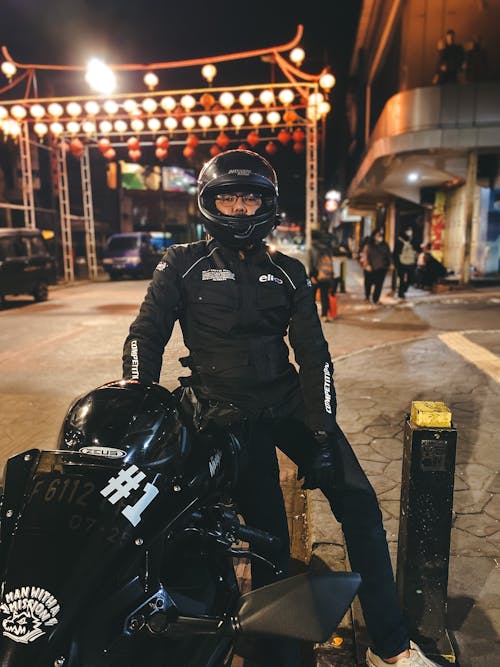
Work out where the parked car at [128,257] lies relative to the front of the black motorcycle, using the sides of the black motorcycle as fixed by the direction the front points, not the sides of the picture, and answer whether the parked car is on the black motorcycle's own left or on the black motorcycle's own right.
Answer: on the black motorcycle's own right

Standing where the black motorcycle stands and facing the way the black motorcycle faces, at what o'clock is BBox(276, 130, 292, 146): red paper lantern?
The red paper lantern is roughly at 5 o'clock from the black motorcycle.

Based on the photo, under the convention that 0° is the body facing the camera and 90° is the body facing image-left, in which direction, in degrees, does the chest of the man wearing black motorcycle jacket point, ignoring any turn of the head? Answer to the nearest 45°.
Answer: approximately 0°

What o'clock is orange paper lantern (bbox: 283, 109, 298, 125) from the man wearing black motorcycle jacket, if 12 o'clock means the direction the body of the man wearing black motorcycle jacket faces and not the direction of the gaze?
The orange paper lantern is roughly at 6 o'clock from the man wearing black motorcycle jacket.

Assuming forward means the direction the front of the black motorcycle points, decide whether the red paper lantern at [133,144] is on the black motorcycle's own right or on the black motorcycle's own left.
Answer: on the black motorcycle's own right

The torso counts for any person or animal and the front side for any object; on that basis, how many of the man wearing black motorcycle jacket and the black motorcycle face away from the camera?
0

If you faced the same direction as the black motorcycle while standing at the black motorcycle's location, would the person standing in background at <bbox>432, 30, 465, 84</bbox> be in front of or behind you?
behind

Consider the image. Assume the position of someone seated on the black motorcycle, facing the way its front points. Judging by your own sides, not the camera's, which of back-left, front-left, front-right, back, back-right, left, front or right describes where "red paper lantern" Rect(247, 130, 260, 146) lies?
back-right

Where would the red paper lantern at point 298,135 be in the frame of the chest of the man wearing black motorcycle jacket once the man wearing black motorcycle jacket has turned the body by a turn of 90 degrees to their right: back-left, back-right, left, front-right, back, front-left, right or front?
right

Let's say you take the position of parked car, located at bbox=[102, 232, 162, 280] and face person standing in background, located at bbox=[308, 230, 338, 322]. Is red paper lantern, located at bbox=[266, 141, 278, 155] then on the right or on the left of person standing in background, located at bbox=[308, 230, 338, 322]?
left

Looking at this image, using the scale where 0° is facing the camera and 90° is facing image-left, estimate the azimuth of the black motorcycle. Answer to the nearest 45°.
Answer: approximately 45°

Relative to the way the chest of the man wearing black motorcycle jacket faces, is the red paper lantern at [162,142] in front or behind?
behind

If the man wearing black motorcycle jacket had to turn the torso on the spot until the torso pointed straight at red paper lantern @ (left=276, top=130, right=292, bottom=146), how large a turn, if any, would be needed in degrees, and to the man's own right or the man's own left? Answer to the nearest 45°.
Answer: approximately 180°

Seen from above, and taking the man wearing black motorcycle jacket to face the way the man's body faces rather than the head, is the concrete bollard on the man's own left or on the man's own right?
on the man's own left

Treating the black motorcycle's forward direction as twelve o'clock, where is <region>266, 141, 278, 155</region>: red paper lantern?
The red paper lantern is roughly at 5 o'clock from the black motorcycle.

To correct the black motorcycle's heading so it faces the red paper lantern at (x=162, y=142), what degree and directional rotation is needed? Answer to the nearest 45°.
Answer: approximately 135° to its right

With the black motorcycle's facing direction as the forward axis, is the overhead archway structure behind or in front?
behind
